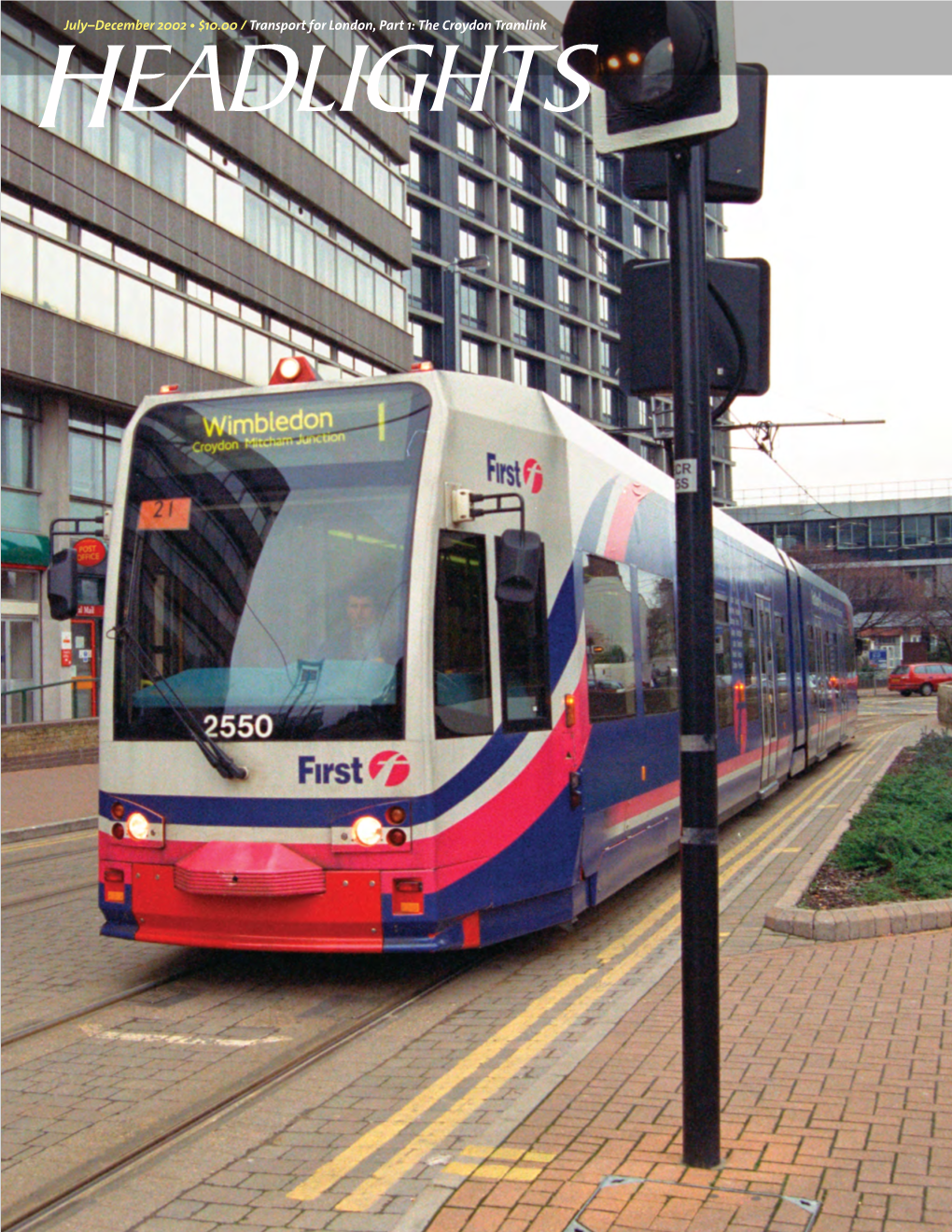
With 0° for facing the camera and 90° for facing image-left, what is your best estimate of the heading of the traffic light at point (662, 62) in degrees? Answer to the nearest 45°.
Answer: approximately 45°

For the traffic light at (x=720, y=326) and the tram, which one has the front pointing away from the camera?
the traffic light

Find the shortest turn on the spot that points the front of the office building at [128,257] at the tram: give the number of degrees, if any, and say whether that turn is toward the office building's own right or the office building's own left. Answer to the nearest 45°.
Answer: approximately 45° to the office building's own right

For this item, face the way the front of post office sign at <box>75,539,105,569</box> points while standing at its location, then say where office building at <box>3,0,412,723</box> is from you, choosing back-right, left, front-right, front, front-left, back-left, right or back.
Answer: back

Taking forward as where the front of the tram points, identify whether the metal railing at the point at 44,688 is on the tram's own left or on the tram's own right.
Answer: on the tram's own right

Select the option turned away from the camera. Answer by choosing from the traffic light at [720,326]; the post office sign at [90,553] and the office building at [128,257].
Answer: the traffic light

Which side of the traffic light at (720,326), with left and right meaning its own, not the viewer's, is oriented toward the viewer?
back

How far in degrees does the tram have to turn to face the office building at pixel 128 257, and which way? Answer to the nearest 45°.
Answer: approximately 135° to its right

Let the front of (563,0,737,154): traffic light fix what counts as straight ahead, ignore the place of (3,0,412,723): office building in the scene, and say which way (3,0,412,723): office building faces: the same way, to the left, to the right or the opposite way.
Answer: to the left

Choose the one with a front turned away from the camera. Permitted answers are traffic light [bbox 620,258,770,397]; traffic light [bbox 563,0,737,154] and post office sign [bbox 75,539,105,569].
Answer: traffic light [bbox 620,258,770,397]

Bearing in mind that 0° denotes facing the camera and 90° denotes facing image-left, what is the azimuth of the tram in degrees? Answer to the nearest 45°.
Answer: approximately 45°

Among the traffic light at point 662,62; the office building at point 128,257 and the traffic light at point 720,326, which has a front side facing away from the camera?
the traffic light at point 720,326

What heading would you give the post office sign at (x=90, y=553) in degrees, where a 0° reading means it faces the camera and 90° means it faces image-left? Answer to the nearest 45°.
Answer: approximately 0°

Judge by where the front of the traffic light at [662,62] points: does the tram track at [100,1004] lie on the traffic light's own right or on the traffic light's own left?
on the traffic light's own right
